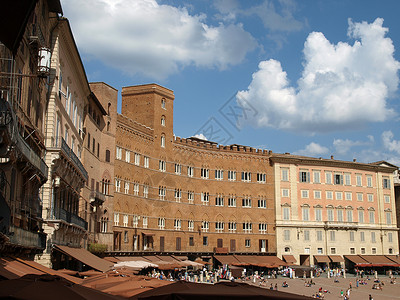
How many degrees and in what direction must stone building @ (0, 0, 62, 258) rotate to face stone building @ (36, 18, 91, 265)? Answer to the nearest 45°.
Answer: approximately 90° to its left

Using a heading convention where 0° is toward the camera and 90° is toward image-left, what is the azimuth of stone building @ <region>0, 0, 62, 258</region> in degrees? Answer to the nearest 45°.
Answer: approximately 270°
